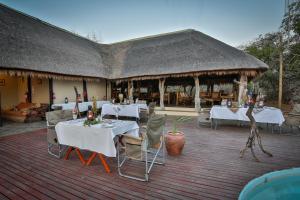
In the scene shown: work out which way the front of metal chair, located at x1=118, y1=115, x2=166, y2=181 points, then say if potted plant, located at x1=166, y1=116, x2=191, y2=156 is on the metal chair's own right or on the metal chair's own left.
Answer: on the metal chair's own right

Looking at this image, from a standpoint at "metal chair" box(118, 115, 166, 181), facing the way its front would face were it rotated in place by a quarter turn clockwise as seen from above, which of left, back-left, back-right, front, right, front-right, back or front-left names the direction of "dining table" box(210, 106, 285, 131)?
front

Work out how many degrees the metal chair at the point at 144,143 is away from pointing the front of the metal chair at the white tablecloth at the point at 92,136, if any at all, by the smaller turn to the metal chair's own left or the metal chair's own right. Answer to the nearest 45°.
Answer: approximately 45° to the metal chair's own left

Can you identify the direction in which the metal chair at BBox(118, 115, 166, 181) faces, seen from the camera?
facing away from the viewer and to the left of the viewer

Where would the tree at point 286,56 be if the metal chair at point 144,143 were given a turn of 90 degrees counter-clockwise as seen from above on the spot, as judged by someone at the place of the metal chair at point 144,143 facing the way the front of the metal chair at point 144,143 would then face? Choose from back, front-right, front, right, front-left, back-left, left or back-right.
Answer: back

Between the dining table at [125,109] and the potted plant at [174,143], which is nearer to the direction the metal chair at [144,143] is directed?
the dining table

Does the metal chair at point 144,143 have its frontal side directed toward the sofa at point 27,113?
yes
